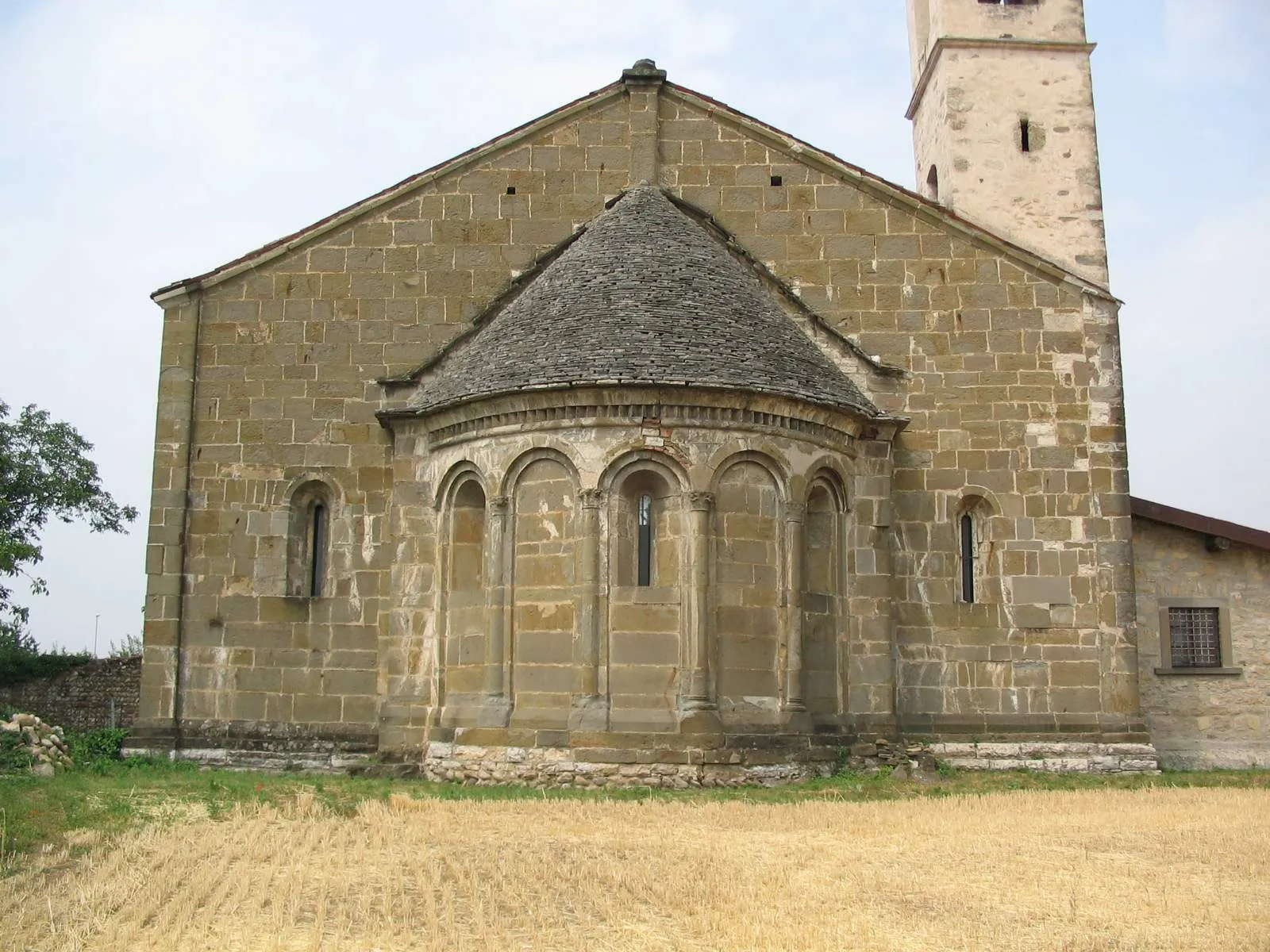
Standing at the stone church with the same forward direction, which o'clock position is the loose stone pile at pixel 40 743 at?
The loose stone pile is roughly at 9 o'clock from the stone church.

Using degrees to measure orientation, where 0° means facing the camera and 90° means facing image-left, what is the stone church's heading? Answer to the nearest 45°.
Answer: approximately 180°

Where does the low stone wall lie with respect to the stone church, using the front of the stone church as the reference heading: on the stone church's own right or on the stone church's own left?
on the stone church's own left

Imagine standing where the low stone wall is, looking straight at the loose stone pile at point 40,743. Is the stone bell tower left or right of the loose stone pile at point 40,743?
left
